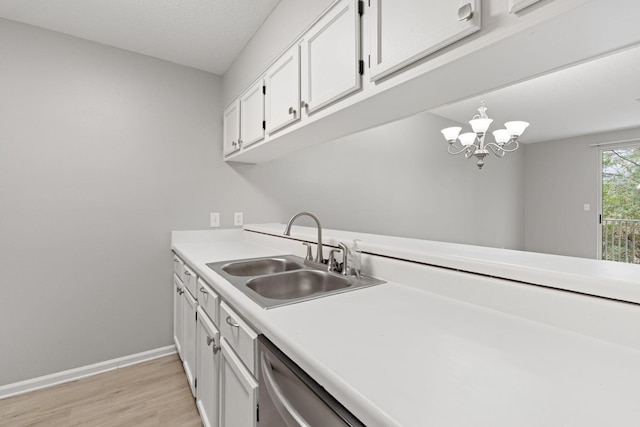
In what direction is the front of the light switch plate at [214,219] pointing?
toward the camera

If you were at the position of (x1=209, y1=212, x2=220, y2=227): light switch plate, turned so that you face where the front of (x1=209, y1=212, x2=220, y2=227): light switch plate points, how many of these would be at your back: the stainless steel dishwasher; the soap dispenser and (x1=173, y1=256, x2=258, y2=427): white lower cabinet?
0

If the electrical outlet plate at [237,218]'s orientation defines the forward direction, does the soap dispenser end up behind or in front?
in front

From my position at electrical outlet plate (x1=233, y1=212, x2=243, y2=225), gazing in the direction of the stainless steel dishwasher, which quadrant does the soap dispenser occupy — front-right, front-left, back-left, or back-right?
front-left

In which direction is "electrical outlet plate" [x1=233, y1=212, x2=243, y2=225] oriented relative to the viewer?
toward the camera

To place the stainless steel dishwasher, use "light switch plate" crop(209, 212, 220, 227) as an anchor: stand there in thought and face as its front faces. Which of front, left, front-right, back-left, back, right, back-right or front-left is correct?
front

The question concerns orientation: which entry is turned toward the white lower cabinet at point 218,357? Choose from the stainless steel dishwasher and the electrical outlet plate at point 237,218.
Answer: the electrical outlet plate

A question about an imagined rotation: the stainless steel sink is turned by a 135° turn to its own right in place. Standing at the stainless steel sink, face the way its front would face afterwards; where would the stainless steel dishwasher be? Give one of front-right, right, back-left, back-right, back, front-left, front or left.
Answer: back

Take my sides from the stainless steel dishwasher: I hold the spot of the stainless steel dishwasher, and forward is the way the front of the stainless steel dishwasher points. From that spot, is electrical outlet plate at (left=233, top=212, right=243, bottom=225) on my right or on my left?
on my right

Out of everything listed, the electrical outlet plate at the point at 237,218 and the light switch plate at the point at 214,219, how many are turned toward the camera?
2
